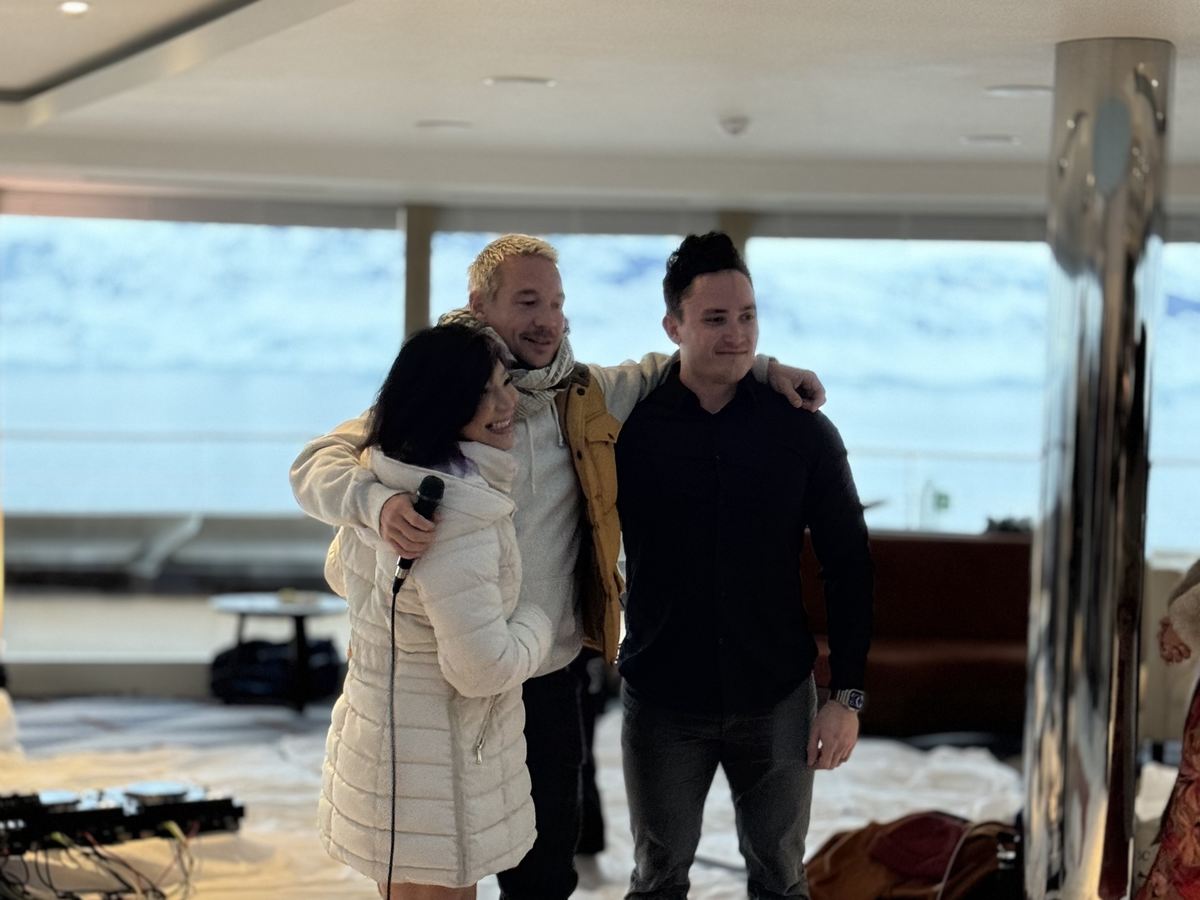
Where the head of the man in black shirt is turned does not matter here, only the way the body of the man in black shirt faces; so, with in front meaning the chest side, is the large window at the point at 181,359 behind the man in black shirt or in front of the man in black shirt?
behind

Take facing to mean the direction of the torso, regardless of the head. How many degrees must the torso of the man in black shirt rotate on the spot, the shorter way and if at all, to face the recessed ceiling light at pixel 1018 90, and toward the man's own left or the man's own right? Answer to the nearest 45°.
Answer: approximately 180°

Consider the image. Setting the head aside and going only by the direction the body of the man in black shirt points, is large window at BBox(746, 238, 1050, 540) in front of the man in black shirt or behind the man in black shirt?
behind

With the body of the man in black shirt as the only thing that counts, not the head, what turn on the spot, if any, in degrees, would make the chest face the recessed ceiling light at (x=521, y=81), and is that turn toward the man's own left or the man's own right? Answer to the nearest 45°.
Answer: approximately 180°

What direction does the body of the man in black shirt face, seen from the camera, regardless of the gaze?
toward the camera

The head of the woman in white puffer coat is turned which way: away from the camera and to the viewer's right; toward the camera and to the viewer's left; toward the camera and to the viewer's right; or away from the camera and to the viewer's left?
toward the camera and to the viewer's right

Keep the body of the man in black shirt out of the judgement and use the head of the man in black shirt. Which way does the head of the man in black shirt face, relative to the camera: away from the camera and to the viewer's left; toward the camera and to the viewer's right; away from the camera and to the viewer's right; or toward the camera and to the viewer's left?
toward the camera and to the viewer's right

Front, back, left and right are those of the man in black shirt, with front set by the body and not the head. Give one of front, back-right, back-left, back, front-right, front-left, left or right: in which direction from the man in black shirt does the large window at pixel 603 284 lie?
back

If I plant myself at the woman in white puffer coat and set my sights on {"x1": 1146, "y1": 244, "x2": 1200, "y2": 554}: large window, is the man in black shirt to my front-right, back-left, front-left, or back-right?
front-right

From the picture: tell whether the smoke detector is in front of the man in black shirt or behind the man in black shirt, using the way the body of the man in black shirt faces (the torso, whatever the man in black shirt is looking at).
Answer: behind

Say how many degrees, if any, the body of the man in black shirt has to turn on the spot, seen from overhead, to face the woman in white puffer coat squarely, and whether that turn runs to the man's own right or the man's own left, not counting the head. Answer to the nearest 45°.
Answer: approximately 45° to the man's own right

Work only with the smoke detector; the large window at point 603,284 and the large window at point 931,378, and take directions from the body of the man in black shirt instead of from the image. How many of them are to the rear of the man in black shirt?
3
